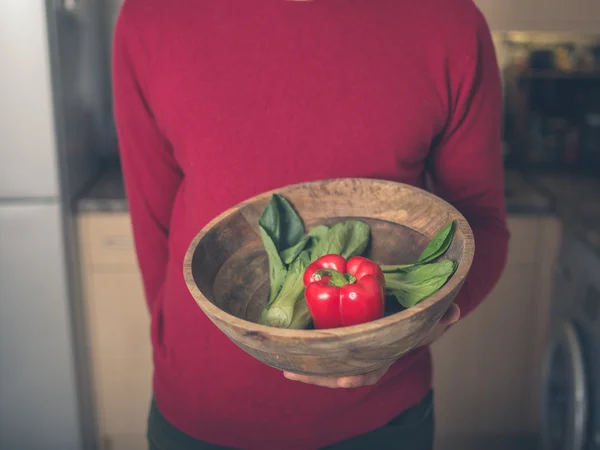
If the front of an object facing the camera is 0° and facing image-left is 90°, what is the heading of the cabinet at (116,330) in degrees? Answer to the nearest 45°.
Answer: approximately 0°

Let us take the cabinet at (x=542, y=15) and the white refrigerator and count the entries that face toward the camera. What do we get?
2

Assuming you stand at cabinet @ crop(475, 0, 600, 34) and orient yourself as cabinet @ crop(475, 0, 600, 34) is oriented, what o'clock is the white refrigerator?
The white refrigerator is roughly at 2 o'clock from the cabinet.
